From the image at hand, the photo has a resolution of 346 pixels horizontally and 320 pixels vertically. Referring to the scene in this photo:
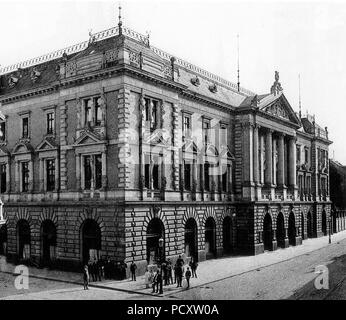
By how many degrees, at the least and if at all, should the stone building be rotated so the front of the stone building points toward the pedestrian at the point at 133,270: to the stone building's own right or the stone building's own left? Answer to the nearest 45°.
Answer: approximately 45° to the stone building's own right

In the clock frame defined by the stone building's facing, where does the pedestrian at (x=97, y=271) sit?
The pedestrian is roughly at 2 o'clock from the stone building.
